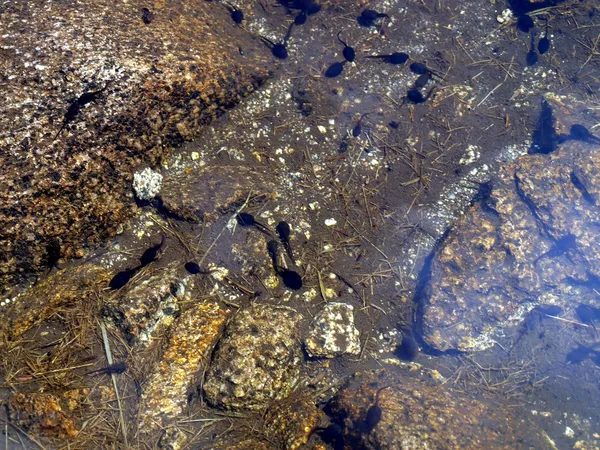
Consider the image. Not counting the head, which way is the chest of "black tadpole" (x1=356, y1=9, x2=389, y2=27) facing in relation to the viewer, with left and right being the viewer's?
facing to the left of the viewer

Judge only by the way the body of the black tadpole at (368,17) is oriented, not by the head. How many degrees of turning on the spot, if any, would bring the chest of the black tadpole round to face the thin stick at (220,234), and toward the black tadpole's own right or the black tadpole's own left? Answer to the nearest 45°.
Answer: approximately 90° to the black tadpole's own left

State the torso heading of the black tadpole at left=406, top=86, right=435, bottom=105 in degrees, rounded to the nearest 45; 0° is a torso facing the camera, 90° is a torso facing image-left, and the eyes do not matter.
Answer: approximately 90°

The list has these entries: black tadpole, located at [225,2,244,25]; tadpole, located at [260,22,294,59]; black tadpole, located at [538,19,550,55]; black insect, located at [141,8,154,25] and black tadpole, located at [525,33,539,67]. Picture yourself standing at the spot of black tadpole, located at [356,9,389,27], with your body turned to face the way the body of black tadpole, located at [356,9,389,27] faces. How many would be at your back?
2

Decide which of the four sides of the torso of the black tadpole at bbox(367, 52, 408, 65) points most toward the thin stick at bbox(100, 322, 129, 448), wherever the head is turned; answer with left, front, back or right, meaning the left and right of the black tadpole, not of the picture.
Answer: right

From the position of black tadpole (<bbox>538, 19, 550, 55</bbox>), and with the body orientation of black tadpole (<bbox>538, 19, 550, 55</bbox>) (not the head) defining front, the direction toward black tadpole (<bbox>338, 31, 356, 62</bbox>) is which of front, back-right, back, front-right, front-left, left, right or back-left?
front-right

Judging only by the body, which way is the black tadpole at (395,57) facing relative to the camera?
to the viewer's right

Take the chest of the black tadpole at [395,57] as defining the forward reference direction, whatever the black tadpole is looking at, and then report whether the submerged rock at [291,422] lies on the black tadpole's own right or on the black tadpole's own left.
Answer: on the black tadpole's own right

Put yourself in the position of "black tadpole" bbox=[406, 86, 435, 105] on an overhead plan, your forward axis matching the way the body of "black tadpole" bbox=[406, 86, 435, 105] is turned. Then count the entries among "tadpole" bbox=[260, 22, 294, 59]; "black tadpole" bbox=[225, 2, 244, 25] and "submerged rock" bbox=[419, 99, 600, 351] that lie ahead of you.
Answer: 2
